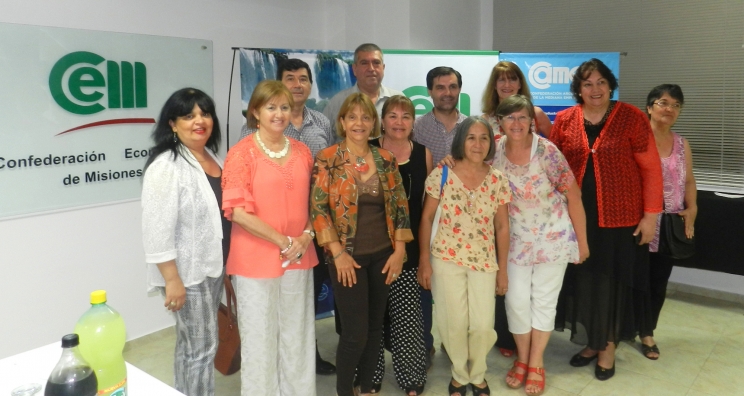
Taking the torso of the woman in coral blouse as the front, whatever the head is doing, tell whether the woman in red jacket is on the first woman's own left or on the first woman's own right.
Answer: on the first woman's own left

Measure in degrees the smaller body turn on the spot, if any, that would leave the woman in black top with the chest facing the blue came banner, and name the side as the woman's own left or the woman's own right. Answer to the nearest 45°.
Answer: approximately 135° to the woman's own left

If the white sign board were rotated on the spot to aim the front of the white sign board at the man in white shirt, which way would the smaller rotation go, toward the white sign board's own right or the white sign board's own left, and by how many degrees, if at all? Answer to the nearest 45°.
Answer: approximately 45° to the white sign board's own left

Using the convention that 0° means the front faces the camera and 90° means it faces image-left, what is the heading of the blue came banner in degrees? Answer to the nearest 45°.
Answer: approximately 0°

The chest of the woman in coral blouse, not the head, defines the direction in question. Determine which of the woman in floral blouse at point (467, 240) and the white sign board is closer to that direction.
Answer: the woman in floral blouse

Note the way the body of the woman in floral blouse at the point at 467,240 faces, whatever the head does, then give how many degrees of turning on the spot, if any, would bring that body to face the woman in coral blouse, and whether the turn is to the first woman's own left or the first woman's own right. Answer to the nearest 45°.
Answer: approximately 45° to the first woman's own right

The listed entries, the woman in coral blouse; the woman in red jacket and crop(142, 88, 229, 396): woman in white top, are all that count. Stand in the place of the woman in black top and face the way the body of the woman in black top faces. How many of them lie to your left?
1
